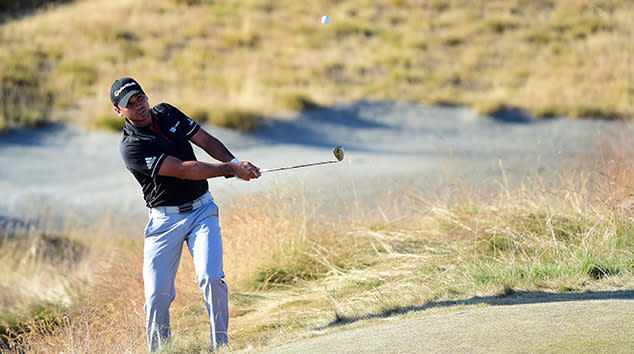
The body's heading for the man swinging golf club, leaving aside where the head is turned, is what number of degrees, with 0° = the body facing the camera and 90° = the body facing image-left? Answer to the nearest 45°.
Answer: approximately 315°
